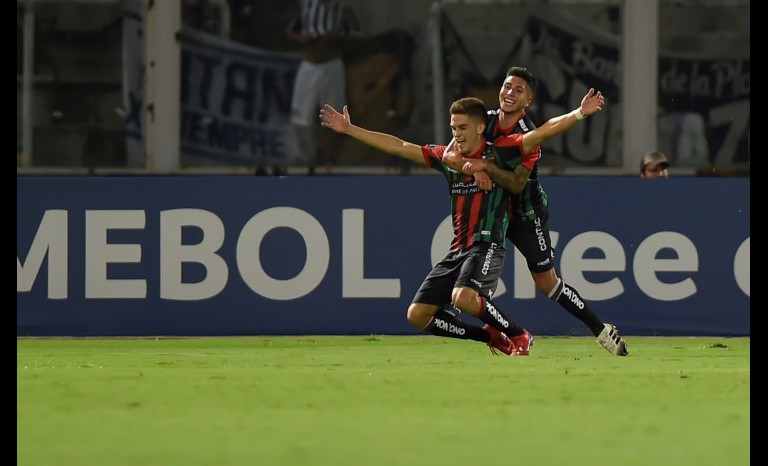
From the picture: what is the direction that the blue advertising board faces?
toward the camera
